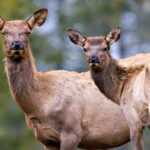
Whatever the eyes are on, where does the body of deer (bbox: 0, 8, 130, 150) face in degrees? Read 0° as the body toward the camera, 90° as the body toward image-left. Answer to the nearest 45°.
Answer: approximately 45°
